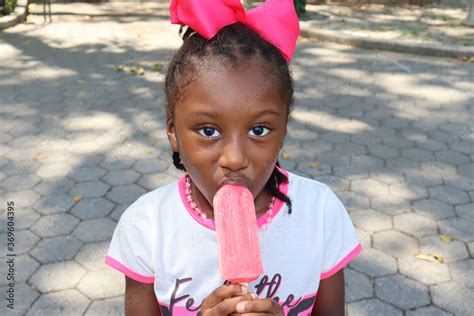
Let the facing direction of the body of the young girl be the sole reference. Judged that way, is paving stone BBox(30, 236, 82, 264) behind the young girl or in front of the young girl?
behind

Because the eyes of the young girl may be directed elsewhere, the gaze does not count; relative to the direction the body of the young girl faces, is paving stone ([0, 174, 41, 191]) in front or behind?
behind

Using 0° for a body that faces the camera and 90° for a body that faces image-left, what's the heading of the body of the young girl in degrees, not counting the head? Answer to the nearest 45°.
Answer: approximately 0°

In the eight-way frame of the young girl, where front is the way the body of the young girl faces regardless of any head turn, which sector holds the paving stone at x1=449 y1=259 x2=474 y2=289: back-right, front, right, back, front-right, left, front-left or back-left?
back-left

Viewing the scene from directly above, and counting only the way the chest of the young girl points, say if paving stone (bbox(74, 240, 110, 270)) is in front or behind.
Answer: behind

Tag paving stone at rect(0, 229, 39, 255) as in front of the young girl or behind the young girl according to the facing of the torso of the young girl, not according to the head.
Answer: behind

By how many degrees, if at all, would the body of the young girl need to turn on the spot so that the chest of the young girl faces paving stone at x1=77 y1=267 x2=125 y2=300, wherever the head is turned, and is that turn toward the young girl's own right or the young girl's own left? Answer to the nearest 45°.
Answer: approximately 135° to the young girl's own right
